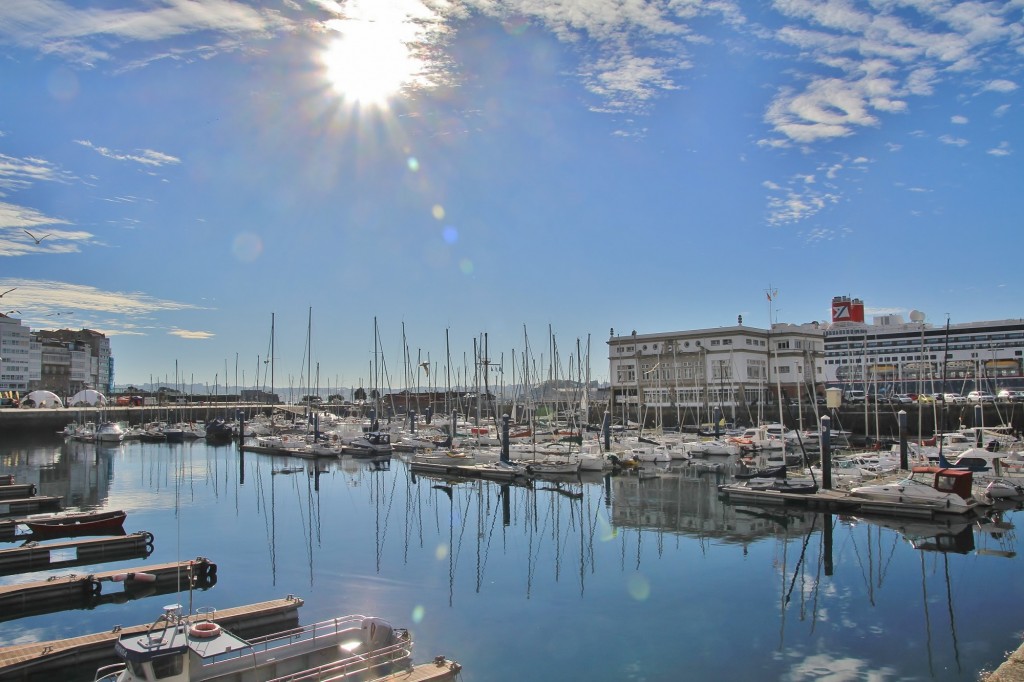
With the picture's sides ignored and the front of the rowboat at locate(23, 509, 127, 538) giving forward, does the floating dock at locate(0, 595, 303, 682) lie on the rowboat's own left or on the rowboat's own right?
on the rowboat's own right

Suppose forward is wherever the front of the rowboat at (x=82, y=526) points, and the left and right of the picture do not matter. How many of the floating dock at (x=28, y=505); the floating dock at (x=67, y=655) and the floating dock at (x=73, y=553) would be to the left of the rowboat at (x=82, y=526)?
1

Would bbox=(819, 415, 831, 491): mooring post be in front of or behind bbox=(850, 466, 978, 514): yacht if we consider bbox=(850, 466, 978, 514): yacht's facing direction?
in front

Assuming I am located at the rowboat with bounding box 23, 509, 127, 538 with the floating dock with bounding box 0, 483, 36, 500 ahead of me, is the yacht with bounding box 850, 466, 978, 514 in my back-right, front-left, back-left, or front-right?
back-right

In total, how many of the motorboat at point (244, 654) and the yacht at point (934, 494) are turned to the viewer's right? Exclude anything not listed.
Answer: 0

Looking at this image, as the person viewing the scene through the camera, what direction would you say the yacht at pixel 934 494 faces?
facing to the left of the viewer

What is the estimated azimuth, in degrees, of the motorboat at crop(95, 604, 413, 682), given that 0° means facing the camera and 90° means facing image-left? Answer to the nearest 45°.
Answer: approximately 45°

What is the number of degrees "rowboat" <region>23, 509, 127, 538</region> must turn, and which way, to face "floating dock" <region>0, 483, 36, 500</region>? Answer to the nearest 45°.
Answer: approximately 90° to its left
